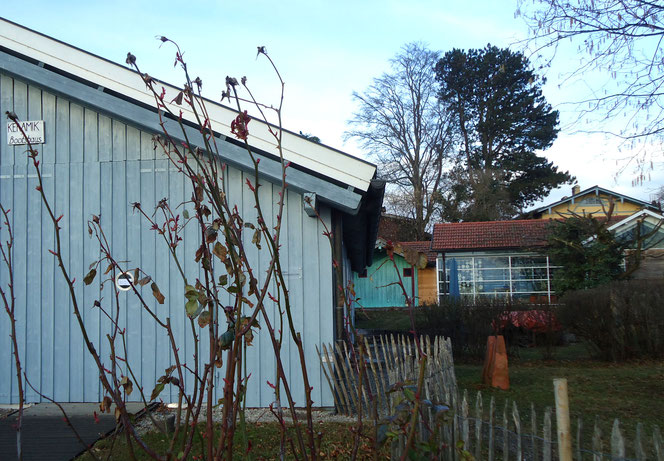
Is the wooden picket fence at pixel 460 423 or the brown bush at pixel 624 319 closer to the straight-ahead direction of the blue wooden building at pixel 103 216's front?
the wooden picket fence

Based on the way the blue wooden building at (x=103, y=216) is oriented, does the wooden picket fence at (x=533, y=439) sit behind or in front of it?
in front

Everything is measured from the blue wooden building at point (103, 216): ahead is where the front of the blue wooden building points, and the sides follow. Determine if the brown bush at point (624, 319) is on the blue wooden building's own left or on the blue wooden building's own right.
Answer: on the blue wooden building's own left

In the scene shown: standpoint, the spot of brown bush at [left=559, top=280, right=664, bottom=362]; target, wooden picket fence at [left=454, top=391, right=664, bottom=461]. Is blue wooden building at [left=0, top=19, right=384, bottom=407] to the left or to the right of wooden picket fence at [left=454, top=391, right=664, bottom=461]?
right

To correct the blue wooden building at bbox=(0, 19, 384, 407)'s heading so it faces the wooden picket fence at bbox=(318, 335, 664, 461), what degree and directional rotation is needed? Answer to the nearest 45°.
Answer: approximately 45° to its left

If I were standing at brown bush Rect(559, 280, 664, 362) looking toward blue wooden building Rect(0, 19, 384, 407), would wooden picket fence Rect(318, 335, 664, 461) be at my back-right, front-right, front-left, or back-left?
front-left

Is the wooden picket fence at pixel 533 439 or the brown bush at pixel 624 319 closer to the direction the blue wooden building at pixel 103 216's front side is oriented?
the wooden picket fence

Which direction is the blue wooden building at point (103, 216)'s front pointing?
toward the camera
